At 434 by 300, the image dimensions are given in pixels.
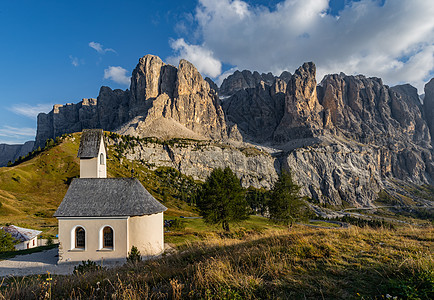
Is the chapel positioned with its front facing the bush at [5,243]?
yes

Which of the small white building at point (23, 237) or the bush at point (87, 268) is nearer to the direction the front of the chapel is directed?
the small white building

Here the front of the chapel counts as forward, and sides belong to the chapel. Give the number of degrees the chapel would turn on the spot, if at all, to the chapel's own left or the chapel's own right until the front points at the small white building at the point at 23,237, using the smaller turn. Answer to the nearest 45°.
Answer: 0° — it already faces it

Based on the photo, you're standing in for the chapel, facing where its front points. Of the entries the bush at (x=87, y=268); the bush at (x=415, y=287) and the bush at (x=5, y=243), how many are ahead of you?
1

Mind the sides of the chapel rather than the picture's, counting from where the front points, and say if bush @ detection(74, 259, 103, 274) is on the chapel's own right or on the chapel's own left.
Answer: on the chapel's own left

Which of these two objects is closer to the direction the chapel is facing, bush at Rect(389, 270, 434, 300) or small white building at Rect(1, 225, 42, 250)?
the small white building

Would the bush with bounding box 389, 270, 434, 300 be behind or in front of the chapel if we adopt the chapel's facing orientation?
behind

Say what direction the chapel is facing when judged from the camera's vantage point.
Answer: facing away from the viewer and to the left of the viewer

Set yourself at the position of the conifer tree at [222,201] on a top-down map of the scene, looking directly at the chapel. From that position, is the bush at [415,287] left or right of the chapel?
left

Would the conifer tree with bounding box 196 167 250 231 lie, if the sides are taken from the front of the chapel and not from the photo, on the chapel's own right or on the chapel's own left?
on the chapel's own right
